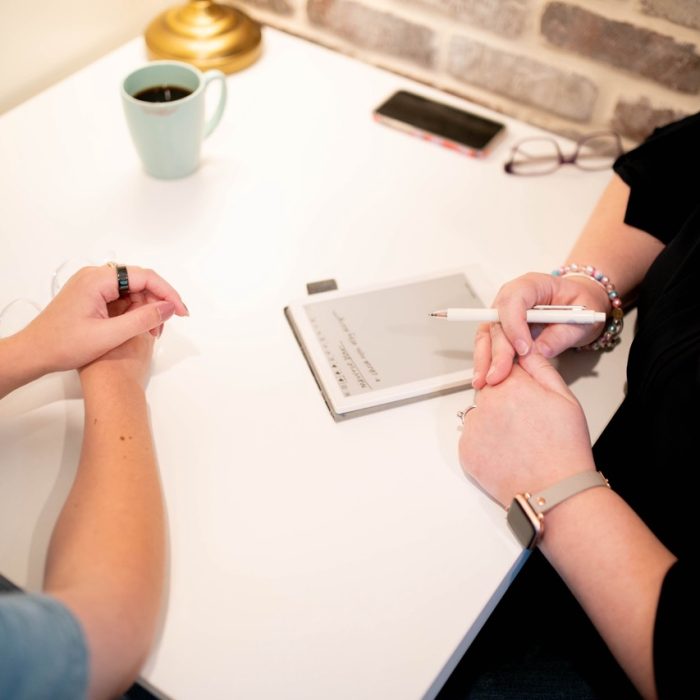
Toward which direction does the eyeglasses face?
toward the camera
